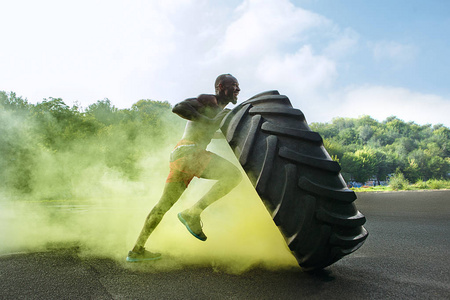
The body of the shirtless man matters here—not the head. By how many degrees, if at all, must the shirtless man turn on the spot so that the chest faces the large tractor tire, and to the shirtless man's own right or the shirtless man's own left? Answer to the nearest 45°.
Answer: approximately 45° to the shirtless man's own right

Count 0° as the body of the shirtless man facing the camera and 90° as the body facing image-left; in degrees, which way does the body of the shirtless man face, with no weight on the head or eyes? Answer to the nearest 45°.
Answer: approximately 270°
